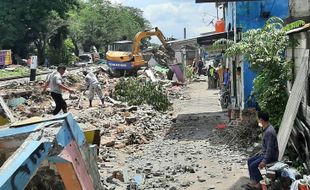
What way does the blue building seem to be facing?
to the viewer's left

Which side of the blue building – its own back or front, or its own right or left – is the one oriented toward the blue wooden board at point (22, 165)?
left

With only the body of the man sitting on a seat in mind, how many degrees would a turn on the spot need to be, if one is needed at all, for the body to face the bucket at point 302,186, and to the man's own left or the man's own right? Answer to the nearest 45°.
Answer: approximately 90° to the man's own left

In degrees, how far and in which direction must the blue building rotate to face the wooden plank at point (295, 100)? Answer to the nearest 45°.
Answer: approximately 90° to its left

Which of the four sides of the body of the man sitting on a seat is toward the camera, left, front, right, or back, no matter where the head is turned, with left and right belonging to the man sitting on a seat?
left

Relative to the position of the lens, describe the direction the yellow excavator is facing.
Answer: facing away from the viewer and to the right of the viewer

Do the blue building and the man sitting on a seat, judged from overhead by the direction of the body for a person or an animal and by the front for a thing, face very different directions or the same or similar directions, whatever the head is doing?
same or similar directions

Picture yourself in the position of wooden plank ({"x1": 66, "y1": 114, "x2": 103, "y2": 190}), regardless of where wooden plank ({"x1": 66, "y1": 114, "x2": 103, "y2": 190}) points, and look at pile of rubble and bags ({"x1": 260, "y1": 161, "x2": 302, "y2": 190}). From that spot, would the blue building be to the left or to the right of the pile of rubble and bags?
left

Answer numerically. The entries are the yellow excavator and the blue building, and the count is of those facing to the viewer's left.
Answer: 1

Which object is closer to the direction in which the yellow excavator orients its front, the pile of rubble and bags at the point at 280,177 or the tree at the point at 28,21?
the tree

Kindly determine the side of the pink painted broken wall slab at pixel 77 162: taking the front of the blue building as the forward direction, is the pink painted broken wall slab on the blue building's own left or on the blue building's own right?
on the blue building's own left

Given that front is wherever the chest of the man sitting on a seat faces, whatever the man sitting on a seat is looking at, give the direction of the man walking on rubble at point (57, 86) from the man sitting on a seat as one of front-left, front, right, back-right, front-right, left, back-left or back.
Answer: front-right
